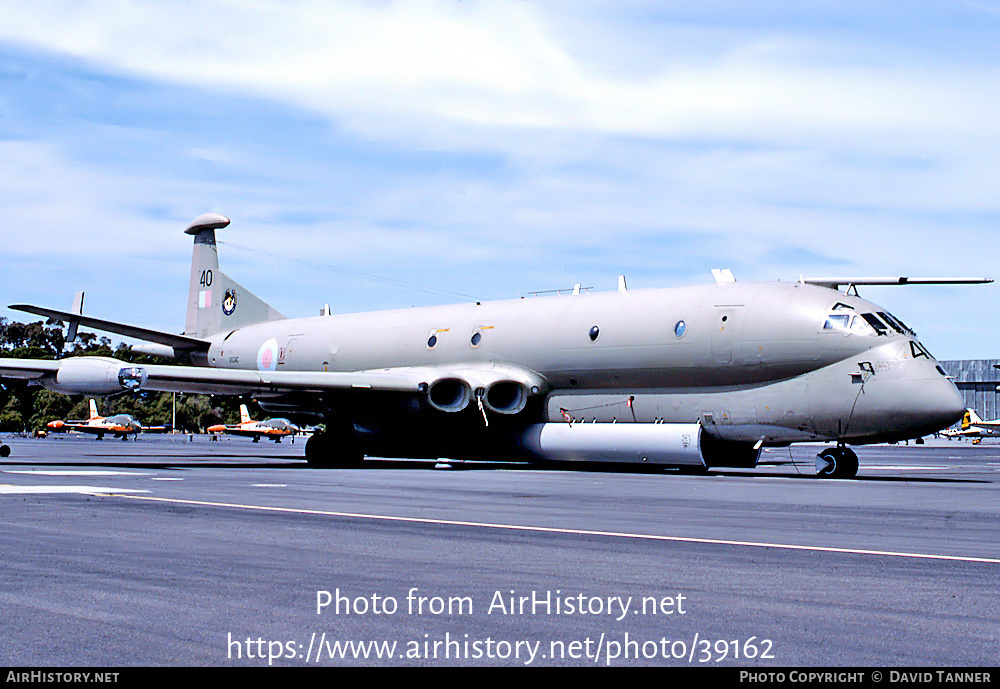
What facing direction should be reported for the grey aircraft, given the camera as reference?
facing the viewer and to the right of the viewer
